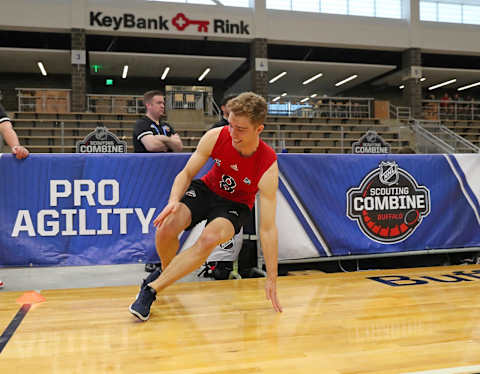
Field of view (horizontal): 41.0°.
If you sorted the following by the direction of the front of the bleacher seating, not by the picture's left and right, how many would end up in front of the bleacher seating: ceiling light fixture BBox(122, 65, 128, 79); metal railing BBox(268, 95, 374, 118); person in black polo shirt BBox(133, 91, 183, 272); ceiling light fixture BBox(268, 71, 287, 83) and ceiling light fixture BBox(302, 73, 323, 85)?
1

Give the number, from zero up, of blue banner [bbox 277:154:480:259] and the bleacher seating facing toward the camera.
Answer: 2

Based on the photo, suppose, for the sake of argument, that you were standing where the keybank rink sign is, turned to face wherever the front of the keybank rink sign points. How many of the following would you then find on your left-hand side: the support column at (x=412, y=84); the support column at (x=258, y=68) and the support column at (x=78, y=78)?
2

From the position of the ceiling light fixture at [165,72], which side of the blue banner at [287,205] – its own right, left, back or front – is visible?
back

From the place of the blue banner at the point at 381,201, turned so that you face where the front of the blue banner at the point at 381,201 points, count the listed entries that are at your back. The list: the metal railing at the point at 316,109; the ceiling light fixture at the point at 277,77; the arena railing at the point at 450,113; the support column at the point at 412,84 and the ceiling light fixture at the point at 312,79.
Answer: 5

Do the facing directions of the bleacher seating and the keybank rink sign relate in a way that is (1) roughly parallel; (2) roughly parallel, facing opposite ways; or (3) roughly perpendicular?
roughly parallel

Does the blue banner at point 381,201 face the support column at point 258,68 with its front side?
no

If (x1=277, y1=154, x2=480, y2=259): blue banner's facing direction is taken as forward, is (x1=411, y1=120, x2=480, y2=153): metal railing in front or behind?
behind

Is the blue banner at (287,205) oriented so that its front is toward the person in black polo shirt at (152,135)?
no

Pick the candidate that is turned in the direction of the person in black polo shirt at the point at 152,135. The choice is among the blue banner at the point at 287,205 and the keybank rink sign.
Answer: the keybank rink sign

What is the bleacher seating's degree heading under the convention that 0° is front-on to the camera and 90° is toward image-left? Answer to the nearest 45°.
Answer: approximately 0°

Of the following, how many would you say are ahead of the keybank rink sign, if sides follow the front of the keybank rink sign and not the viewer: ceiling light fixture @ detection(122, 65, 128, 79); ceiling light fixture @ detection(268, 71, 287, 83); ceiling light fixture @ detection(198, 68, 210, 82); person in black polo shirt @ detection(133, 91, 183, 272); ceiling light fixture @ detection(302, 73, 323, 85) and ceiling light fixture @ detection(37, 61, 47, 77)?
1

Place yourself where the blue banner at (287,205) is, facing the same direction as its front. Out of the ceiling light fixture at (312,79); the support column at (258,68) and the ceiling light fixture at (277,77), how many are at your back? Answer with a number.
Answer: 3

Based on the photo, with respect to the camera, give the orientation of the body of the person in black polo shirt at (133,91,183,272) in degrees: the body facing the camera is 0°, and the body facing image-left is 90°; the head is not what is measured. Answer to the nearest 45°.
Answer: approximately 315°

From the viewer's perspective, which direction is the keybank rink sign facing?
toward the camera

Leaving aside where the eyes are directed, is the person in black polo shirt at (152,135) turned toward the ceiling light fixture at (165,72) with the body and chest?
no

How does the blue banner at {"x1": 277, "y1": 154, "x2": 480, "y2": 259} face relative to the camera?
toward the camera
